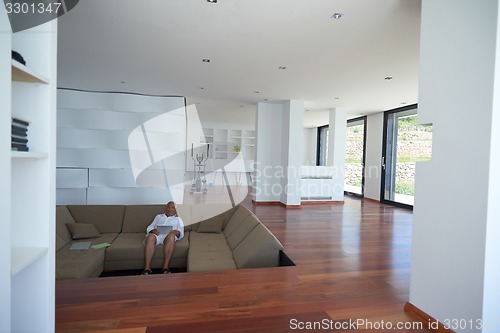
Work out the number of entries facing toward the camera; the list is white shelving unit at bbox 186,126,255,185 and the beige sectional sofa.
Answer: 2

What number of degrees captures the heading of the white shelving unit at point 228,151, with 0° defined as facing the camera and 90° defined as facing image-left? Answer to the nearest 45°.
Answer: approximately 0°

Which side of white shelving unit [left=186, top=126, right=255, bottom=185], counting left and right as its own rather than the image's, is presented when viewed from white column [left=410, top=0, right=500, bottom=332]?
front

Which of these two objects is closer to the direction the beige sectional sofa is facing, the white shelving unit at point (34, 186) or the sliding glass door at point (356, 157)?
the white shelving unit

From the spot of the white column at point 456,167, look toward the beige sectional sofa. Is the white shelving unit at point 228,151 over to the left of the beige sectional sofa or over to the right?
right

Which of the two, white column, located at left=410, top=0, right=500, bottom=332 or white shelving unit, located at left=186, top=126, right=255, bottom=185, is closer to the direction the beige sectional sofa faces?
the white column

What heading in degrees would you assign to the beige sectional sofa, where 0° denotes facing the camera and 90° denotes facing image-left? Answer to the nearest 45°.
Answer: approximately 0°

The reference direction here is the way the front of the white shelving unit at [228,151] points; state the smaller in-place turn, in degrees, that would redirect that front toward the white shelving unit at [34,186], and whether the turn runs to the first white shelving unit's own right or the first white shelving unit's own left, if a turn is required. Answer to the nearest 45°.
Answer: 0° — it already faces it

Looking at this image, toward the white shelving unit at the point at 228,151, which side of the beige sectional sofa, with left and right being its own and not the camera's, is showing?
back

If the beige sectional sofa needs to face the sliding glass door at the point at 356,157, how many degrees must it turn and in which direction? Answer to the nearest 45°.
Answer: approximately 135° to its left

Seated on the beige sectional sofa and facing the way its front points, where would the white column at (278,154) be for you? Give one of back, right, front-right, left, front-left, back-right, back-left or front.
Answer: back-left
